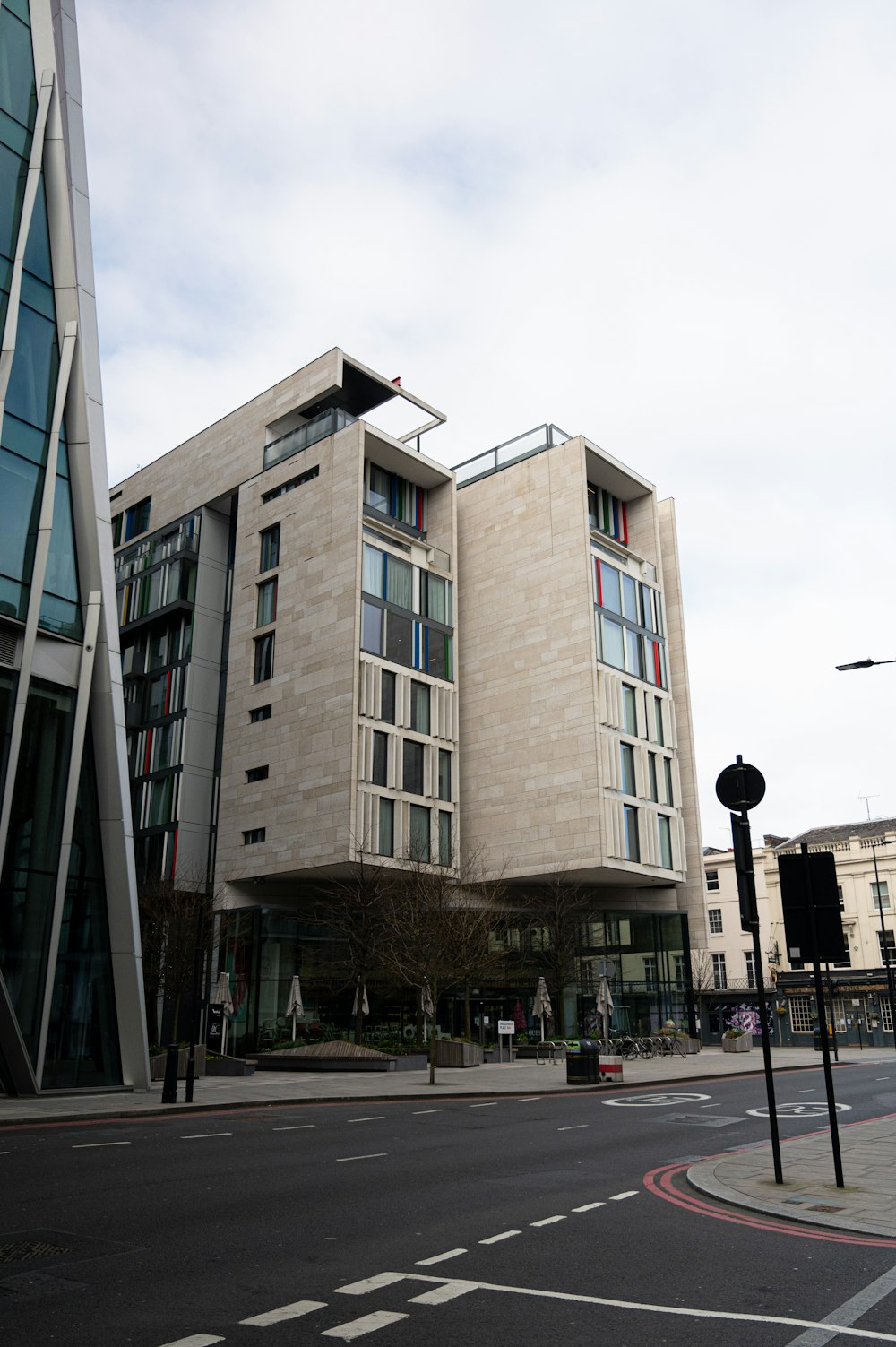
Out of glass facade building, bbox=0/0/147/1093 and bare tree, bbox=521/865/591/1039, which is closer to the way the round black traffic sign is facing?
the bare tree

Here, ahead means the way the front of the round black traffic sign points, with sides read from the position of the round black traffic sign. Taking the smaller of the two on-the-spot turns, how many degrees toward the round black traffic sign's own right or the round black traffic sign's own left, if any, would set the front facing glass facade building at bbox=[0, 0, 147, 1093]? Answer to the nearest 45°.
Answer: approximately 45° to the round black traffic sign's own left

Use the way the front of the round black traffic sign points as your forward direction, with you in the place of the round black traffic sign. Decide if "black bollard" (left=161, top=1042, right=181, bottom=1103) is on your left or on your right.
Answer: on your left

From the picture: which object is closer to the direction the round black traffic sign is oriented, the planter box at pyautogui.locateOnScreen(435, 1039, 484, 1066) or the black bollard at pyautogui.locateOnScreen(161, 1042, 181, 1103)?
the planter box

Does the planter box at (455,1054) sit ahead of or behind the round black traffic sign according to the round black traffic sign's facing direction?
ahead

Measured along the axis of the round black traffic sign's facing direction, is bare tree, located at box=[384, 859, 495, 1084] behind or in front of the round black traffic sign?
in front

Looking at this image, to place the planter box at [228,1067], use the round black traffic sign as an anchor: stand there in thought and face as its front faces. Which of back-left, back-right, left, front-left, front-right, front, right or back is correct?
front-left

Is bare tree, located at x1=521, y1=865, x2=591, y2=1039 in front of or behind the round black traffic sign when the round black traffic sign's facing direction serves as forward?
in front

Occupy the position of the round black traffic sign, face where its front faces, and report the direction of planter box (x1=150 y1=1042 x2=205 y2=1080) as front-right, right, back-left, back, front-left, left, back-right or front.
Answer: front-left

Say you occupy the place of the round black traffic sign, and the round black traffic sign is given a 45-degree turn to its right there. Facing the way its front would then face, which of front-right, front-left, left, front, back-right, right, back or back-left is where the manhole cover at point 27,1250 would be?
back

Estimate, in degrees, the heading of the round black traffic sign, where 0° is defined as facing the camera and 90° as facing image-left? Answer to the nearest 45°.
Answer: approximately 180°

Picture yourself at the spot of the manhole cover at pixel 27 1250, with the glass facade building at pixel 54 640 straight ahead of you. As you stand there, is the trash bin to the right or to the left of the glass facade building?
right

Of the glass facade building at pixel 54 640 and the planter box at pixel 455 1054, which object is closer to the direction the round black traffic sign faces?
the planter box
